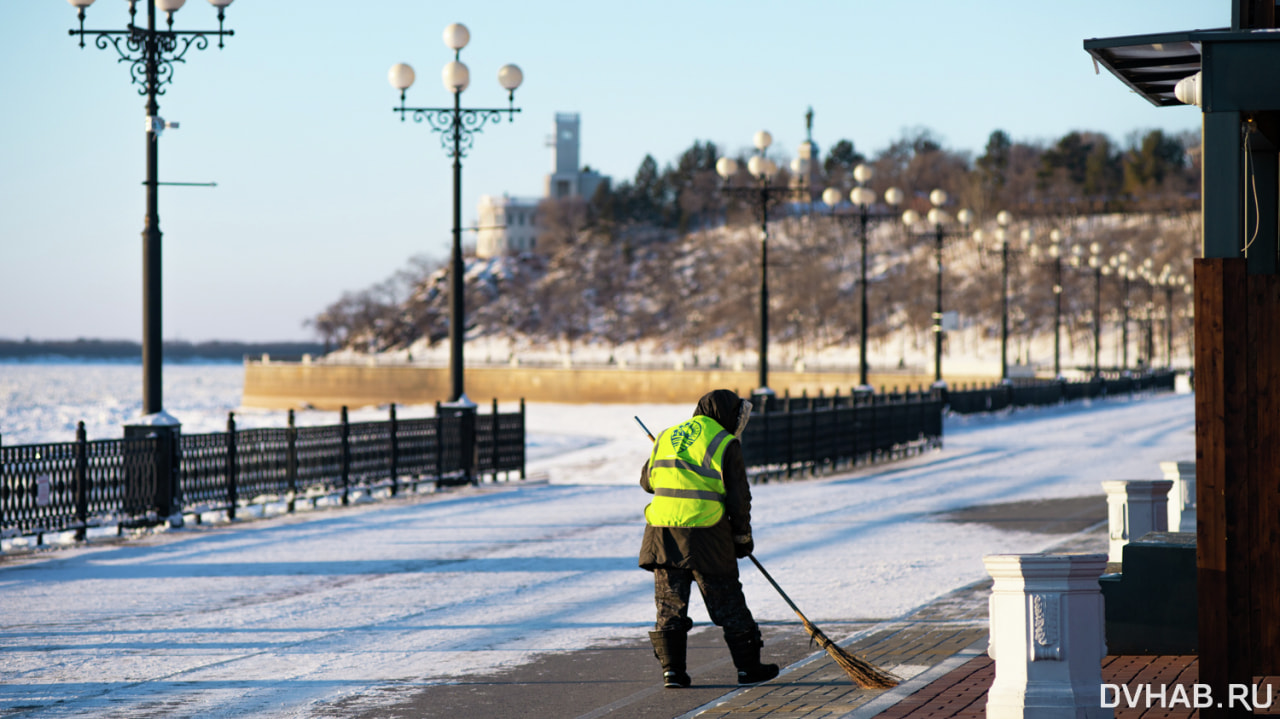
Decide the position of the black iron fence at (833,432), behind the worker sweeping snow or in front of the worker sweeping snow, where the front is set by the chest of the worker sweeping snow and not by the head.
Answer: in front

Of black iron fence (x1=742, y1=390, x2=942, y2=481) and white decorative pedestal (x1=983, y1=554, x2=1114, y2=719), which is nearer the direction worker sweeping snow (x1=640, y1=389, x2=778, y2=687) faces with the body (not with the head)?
the black iron fence

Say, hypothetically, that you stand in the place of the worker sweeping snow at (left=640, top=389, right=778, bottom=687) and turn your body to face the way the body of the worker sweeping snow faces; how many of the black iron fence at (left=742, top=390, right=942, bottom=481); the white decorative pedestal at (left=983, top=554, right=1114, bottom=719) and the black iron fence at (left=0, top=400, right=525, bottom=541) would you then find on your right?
1

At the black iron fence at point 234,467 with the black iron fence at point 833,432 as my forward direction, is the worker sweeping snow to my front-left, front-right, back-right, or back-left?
back-right

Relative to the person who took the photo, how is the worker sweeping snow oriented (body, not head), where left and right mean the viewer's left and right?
facing away from the viewer and to the right of the viewer

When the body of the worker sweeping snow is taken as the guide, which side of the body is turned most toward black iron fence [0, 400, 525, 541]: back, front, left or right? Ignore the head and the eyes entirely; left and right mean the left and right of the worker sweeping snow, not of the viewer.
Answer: left

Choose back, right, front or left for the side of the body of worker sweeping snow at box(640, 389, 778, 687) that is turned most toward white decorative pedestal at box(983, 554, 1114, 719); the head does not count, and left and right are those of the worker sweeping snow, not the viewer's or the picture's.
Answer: right

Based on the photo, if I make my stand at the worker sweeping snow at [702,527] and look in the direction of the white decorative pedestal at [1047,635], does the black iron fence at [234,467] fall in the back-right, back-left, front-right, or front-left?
back-left
